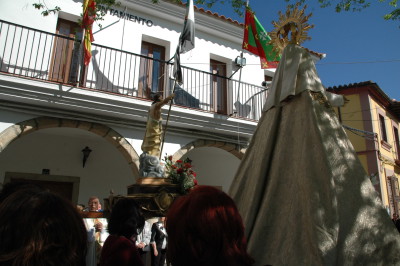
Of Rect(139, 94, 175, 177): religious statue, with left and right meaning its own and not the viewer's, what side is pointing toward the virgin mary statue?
right

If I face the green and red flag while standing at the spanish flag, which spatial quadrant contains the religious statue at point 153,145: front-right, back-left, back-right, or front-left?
front-right

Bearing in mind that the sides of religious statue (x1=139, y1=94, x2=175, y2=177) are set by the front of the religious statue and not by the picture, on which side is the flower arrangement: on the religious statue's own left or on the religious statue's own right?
on the religious statue's own right
